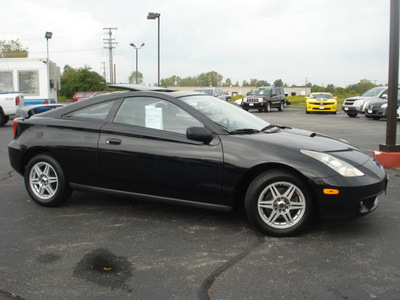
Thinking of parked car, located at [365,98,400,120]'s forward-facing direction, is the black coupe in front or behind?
in front

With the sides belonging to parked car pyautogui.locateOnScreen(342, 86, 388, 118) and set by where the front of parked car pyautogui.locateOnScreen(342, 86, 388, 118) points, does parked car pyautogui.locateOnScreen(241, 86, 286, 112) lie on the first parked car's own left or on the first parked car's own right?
on the first parked car's own right

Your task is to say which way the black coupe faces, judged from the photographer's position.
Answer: facing the viewer and to the right of the viewer

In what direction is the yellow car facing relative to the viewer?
toward the camera

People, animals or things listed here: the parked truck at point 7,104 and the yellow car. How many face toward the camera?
1

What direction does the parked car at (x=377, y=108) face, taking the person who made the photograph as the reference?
facing the viewer and to the left of the viewer

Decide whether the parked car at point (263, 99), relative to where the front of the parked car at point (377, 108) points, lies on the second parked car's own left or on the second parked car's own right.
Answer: on the second parked car's own right

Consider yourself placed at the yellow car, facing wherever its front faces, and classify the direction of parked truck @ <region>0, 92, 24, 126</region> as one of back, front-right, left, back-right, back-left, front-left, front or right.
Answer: front-right

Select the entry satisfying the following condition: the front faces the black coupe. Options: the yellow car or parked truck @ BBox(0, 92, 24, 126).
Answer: the yellow car

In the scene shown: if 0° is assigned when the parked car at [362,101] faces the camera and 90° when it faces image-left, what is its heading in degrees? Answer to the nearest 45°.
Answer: approximately 45°

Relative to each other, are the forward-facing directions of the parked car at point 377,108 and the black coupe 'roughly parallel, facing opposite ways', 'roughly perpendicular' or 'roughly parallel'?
roughly perpendicular
